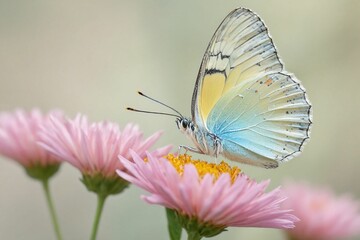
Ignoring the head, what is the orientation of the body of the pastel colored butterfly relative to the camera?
to the viewer's left

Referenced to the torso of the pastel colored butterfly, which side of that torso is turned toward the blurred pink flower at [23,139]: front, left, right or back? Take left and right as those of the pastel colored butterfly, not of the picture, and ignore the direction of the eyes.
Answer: front
